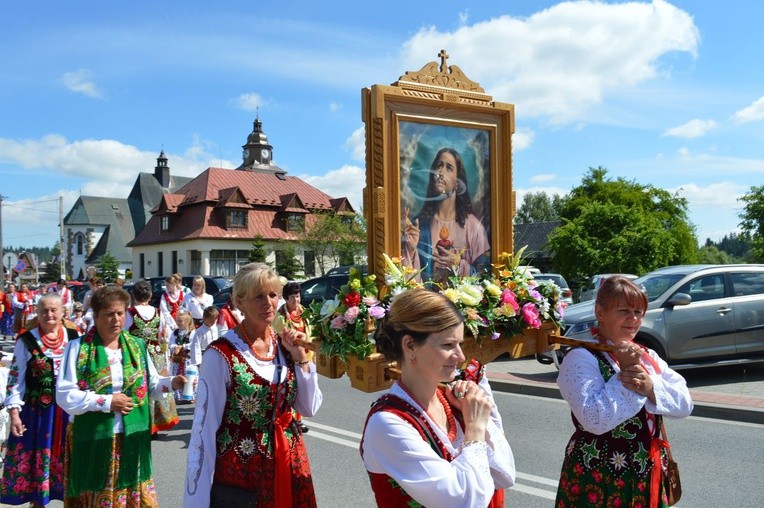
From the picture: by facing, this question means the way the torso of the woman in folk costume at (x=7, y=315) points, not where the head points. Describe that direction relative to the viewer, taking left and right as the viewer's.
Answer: facing the viewer and to the right of the viewer

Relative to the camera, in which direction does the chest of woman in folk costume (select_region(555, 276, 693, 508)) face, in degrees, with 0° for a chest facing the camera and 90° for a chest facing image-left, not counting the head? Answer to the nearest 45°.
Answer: approximately 315°

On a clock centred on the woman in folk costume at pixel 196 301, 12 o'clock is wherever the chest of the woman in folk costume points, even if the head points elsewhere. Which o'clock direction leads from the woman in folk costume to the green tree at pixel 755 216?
The green tree is roughly at 8 o'clock from the woman in folk costume.

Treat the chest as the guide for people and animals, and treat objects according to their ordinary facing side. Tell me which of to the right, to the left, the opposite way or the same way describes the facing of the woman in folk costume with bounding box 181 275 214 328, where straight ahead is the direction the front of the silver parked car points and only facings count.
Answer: to the left

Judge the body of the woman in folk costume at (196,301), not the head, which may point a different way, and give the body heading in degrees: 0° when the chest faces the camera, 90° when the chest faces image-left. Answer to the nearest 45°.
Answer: approximately 0°

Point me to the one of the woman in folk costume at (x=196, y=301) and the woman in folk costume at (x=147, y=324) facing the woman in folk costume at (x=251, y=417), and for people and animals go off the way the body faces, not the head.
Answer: the woman in folk costume at (x=196, y=301)

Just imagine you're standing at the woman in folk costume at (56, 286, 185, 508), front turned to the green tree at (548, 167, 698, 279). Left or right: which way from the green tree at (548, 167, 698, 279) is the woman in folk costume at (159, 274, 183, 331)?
left

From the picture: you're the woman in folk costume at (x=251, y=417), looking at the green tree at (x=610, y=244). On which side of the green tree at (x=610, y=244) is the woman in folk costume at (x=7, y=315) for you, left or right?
left

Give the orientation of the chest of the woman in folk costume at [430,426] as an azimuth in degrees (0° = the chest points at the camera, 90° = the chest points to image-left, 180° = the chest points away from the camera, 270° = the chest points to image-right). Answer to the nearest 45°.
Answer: approximately 315°
